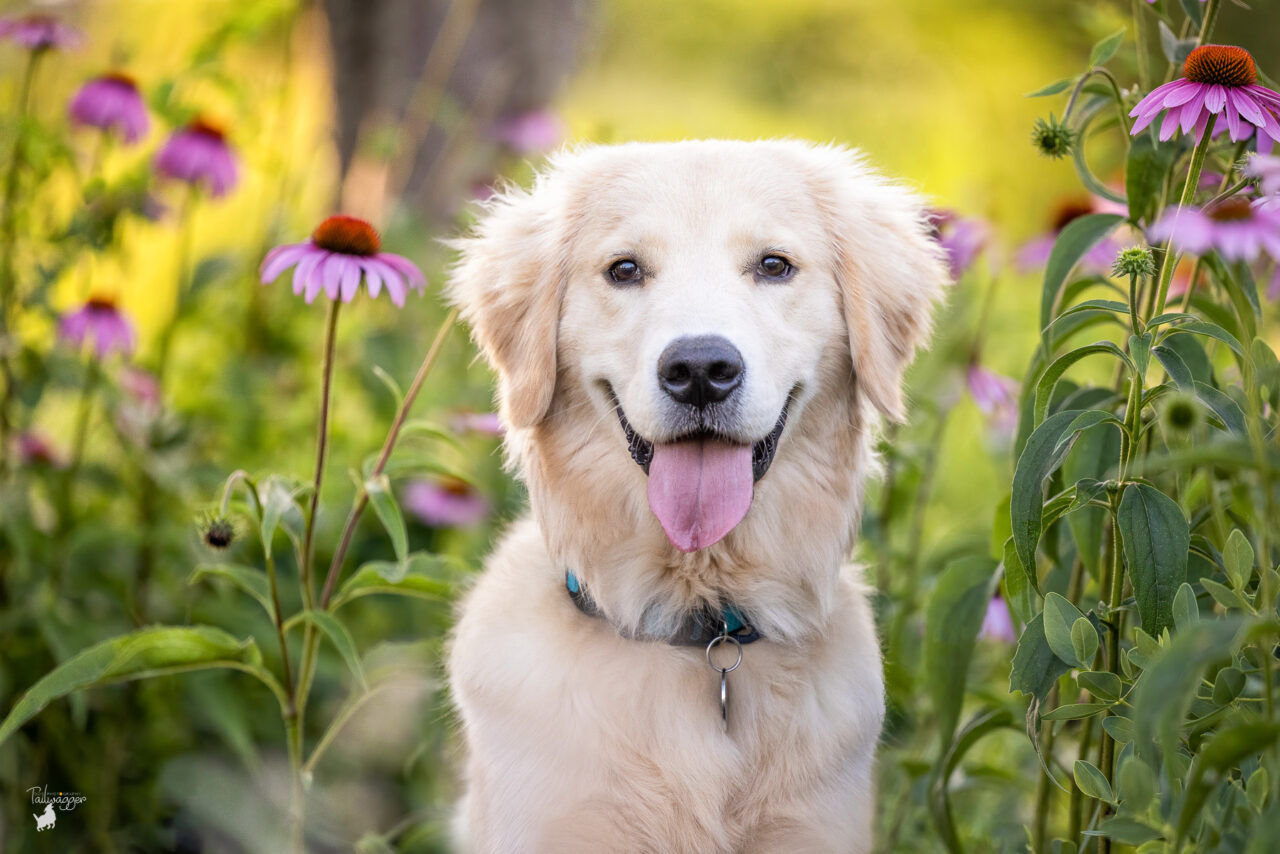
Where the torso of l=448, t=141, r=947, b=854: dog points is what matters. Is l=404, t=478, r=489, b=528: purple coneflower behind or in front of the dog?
behind

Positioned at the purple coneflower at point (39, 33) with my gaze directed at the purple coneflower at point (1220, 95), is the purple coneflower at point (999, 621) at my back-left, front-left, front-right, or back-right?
front-left

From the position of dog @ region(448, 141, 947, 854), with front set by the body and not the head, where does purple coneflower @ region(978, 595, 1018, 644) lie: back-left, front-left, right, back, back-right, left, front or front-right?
back-left

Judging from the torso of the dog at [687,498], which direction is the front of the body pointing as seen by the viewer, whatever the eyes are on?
toward the camera

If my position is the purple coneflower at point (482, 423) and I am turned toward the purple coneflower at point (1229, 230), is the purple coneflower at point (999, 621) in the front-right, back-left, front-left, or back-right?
front-left

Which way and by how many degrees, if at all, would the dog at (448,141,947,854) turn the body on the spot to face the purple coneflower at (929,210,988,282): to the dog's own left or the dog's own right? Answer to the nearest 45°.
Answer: approximately 135° to the dog's own left

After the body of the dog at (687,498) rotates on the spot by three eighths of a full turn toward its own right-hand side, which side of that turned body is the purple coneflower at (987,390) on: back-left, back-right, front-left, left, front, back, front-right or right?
right

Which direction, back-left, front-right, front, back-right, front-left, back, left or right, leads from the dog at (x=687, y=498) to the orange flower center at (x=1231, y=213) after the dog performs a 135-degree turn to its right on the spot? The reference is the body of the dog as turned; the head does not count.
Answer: back

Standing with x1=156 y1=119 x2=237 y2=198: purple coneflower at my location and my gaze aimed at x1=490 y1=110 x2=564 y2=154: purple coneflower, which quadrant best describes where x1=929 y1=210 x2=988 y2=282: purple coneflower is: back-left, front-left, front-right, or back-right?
front-right

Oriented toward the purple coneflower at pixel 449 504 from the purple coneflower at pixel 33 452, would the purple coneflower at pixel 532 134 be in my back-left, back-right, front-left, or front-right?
front-left

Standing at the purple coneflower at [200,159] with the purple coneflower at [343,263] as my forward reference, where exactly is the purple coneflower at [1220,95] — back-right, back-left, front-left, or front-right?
front-left

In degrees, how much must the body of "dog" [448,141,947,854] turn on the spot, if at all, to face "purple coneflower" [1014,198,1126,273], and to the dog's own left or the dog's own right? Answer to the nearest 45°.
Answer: approximately 135° to the dog's own left

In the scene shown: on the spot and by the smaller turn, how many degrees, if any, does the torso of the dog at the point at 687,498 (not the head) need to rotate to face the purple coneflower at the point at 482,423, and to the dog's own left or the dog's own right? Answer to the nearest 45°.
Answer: approximately 135° to the dog's own right

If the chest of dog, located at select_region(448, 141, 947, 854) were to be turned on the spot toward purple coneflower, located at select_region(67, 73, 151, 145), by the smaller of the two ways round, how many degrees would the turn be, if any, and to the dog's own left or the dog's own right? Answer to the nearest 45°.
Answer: approximately 135° to the dog's own right
